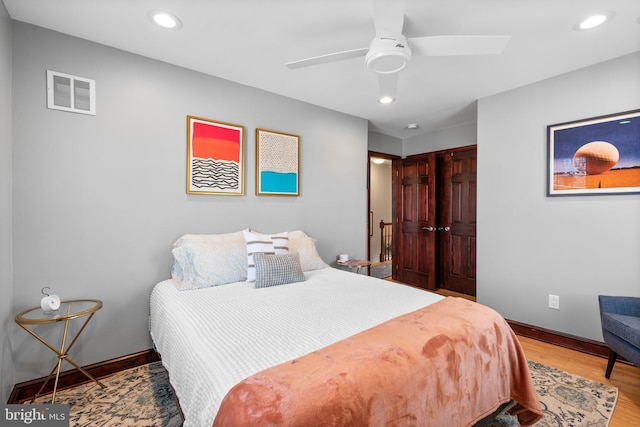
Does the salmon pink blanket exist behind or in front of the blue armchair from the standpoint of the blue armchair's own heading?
in front

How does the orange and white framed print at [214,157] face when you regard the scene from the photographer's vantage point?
facing the viewer and to the right of the viewer

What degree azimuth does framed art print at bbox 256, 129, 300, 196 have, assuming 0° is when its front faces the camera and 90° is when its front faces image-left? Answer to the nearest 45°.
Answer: approximately 315°

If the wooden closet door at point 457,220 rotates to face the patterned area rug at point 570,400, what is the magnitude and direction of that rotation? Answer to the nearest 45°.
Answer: approximately 45° to its left

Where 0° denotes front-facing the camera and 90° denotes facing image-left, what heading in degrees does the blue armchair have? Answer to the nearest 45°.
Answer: approximately 45°

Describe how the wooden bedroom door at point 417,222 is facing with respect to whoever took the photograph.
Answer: facing the viewer and to the left of the viewer

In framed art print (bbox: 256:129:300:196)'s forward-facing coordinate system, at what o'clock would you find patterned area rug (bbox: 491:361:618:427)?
The patterned area rug is roughly at 12 o'clock from the framed art print.

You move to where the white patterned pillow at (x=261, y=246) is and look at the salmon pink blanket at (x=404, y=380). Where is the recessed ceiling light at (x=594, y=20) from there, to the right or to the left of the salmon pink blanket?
left

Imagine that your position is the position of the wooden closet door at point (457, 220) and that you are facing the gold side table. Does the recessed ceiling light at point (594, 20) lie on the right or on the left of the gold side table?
left

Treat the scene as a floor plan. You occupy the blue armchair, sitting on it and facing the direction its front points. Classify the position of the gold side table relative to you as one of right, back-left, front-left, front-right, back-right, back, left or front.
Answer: front
